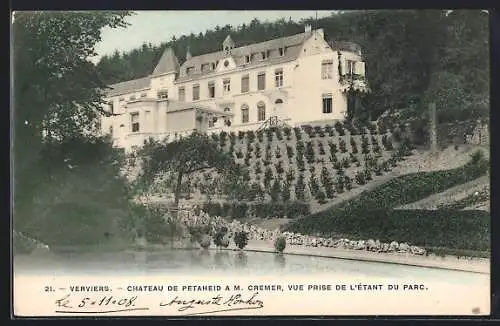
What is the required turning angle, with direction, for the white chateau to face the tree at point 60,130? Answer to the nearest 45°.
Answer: approximately 45° to its right

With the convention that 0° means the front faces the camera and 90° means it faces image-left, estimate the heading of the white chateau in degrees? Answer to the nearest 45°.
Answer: approximately 45°
